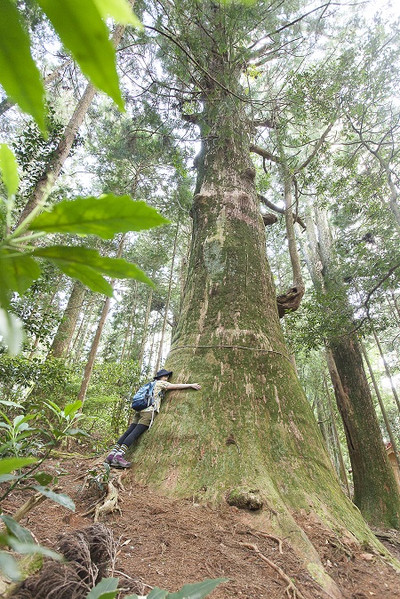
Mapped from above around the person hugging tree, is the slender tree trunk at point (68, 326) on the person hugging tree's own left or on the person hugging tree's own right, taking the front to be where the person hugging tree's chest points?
on the person hugging tree's own left

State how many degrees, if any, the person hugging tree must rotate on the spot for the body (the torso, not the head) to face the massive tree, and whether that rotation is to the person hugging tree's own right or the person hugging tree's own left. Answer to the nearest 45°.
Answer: approximately 45° to the person hugging tree's own right

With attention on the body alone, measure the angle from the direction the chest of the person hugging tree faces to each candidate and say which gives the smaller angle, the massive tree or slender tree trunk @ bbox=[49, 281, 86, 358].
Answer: the massive tree

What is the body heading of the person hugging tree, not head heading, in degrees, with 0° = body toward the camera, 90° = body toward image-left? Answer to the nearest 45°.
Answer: approximately 270°
